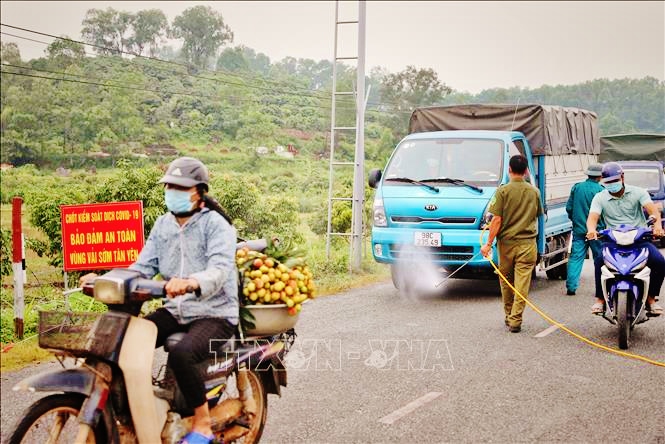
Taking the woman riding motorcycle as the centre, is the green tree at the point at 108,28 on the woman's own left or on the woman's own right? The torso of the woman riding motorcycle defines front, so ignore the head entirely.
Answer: on the woman's own right

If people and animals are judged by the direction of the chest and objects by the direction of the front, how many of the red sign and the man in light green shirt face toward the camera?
2

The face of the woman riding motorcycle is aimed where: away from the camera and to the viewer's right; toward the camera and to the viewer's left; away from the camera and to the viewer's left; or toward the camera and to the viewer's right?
toward the camera and to the viewer's left

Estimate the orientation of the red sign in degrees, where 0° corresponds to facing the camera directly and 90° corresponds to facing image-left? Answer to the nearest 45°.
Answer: approximately 0°

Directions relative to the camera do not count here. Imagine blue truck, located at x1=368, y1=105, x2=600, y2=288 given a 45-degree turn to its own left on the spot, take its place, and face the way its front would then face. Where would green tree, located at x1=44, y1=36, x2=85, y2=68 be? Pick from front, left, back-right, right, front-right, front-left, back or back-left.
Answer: back-right

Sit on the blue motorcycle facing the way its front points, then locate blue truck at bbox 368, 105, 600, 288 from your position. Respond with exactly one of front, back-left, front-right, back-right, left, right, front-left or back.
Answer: back-right

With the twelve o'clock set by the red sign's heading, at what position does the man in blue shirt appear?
The man in blue shirt is roughly at 9 o'clock from the red sign.

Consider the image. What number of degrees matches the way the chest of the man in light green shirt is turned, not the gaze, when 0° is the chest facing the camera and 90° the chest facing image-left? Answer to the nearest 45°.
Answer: approximately 0°

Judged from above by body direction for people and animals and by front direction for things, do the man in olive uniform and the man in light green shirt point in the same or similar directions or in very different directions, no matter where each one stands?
very different directions

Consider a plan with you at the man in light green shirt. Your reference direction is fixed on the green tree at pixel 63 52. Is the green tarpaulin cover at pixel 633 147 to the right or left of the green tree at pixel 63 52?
right

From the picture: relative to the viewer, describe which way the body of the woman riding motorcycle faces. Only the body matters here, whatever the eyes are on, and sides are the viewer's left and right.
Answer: facing the viewer and to the left of the viewer
